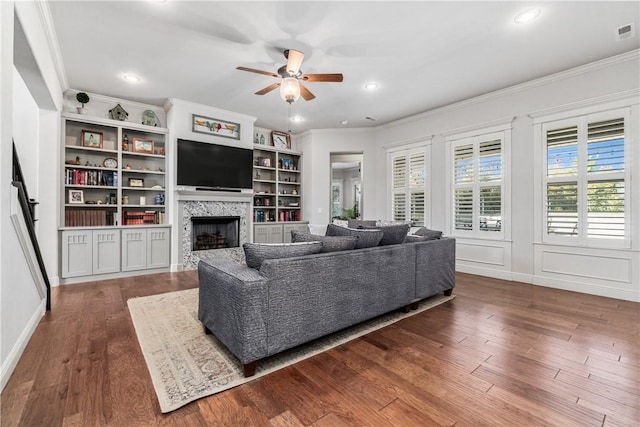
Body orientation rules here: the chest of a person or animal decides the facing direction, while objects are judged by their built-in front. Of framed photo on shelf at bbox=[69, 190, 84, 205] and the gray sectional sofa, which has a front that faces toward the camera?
the framed photo on shelf

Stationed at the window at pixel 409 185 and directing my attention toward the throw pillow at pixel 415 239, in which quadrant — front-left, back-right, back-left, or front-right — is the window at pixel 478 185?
front-left

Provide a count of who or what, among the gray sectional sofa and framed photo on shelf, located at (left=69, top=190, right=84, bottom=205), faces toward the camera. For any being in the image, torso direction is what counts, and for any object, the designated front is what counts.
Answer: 1

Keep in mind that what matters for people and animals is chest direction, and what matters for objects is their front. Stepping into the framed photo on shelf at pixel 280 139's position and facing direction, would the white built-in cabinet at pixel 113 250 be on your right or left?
on your right

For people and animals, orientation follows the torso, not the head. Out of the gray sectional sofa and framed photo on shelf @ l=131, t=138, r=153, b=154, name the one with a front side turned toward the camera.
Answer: the framed photo on shelf

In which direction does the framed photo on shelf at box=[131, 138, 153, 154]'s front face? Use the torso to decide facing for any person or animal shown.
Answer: toward the camera

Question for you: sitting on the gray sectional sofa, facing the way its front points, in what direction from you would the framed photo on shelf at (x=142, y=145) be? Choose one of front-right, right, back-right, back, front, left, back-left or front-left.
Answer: front

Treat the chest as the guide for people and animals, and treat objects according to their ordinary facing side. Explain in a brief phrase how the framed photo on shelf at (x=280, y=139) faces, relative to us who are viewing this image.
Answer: facing the viewer and to the right of the viewer

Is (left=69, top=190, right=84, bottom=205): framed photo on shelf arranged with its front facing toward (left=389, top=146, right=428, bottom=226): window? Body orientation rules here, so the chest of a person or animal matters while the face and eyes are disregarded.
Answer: no

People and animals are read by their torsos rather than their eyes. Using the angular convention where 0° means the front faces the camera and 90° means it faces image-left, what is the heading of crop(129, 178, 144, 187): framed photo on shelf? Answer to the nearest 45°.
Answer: approximately 0°

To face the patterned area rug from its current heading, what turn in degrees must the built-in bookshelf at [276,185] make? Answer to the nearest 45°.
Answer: approximately 45° to its right

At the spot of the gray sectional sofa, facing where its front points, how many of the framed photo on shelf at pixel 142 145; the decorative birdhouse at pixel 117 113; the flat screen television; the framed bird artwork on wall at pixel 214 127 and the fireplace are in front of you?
5

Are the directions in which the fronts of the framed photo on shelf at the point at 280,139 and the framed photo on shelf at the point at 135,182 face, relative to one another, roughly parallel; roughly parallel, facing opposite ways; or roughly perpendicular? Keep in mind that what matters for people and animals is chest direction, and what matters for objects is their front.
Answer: roughly parallel

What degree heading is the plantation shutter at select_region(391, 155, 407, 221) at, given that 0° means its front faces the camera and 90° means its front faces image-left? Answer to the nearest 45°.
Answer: approximately 45°

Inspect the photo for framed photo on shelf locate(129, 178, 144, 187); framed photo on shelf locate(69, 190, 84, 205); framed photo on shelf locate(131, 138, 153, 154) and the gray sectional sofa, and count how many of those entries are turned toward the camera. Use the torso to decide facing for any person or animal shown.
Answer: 3

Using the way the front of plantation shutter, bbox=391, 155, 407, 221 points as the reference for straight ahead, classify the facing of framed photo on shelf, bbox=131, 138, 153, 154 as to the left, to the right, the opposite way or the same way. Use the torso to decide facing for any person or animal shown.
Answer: to the left

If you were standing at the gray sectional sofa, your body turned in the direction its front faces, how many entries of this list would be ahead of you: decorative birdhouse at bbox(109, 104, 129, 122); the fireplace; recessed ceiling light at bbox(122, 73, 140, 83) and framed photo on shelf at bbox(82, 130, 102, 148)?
4

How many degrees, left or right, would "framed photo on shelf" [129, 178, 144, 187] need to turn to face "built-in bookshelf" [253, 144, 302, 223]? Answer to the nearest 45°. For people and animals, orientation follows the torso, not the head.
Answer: approximately 90° to its left
